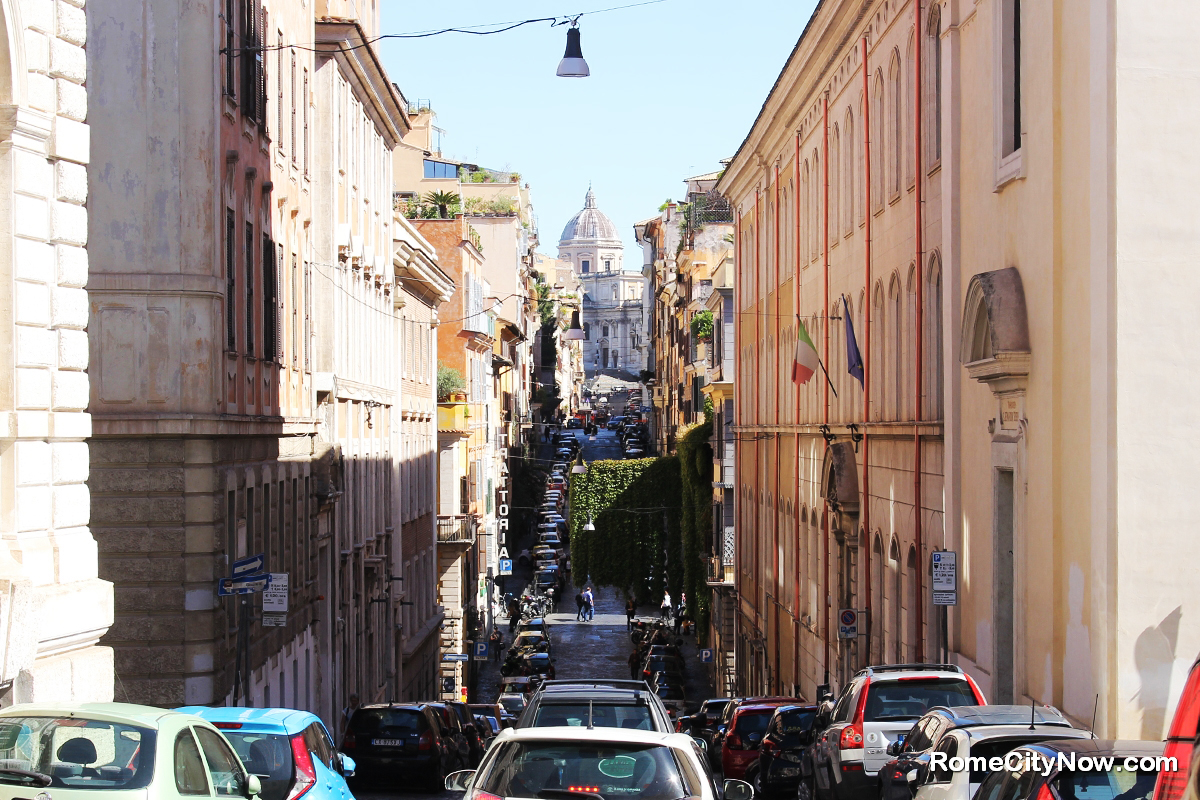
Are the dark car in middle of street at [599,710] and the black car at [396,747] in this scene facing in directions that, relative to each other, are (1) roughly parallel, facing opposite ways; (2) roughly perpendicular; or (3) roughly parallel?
roughly parallel

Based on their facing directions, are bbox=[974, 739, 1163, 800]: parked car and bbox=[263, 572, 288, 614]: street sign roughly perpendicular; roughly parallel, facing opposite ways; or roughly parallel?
roughly parallel, facing opposite ways

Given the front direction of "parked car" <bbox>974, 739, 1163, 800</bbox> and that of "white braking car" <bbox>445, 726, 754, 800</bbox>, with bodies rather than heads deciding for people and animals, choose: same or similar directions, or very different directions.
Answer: same or similar directions

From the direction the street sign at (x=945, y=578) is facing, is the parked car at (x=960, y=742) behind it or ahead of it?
ahead

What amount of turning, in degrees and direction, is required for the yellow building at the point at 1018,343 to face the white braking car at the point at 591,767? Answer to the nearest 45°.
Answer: approximately 90° to its left

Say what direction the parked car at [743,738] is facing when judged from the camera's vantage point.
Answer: facing away from the viewer

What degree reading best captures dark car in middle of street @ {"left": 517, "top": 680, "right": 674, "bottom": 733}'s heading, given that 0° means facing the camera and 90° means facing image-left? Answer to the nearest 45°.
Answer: approximately 180°

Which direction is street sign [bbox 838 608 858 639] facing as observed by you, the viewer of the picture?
facing the viewer

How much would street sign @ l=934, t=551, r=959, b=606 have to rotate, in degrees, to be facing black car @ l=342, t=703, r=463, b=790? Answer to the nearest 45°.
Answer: approximately 90° to its right

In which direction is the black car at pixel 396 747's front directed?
away from the camera

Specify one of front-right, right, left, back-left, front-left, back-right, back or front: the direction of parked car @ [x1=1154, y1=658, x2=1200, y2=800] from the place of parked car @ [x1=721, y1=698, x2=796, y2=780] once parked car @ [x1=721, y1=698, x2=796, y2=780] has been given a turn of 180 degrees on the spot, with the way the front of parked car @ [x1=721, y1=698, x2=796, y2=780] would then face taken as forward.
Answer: front

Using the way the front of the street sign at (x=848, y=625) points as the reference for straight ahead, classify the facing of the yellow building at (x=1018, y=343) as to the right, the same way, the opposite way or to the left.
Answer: to the right

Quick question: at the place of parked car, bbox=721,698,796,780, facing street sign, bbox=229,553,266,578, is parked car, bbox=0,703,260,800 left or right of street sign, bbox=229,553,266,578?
left

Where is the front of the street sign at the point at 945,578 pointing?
toward the camera

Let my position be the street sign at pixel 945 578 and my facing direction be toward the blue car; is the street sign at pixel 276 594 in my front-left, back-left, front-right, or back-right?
front-right
